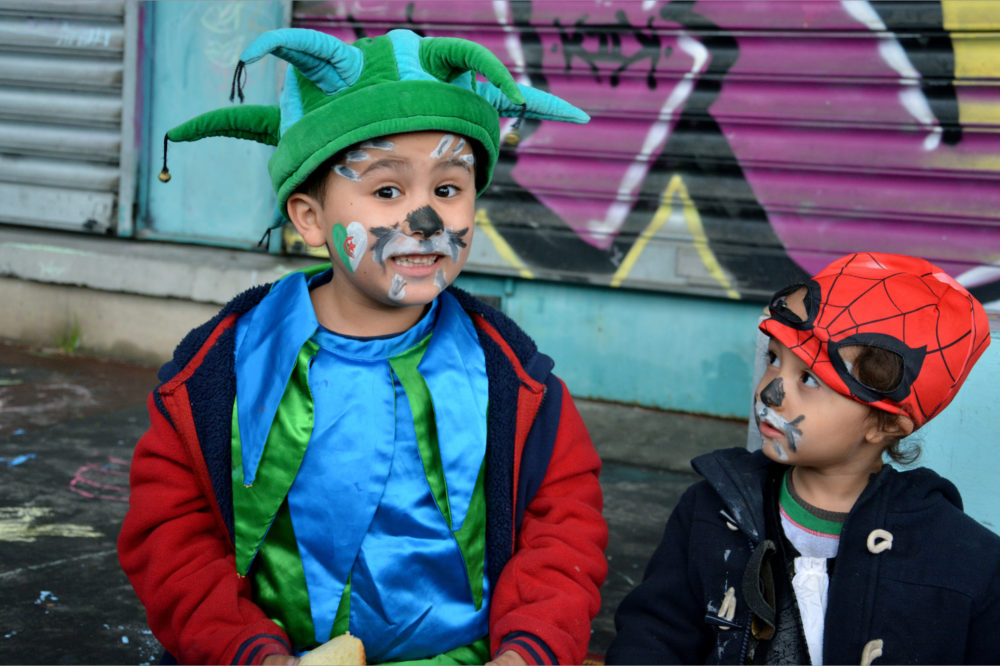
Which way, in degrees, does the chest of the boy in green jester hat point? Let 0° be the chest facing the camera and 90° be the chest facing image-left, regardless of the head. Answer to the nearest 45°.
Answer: approximately 0°

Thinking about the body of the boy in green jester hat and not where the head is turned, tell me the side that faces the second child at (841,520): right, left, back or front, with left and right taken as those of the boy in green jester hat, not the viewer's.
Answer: left

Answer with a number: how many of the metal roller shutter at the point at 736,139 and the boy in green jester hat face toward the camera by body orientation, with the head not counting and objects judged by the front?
2

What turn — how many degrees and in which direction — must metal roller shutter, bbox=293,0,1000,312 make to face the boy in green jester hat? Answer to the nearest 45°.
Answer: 0° — it already faces them

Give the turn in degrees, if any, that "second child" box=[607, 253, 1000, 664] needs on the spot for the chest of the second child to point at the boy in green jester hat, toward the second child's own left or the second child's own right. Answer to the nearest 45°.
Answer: approximately 45° to the second child's own right

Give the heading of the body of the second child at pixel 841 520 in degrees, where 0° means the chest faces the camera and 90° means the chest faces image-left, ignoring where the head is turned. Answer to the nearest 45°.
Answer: approximately 45°
